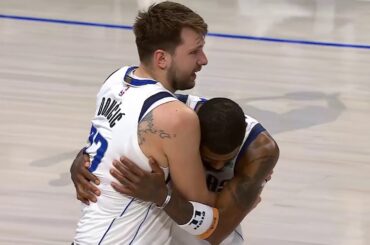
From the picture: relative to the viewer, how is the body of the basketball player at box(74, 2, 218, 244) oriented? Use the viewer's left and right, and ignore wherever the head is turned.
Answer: facing away from the viewer and to the right of the viewer

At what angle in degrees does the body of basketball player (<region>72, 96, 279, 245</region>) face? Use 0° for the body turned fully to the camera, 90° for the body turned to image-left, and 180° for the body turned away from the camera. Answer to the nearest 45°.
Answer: approximately 45°

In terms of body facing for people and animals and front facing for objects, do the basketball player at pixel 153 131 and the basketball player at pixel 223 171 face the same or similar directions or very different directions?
very different directions
